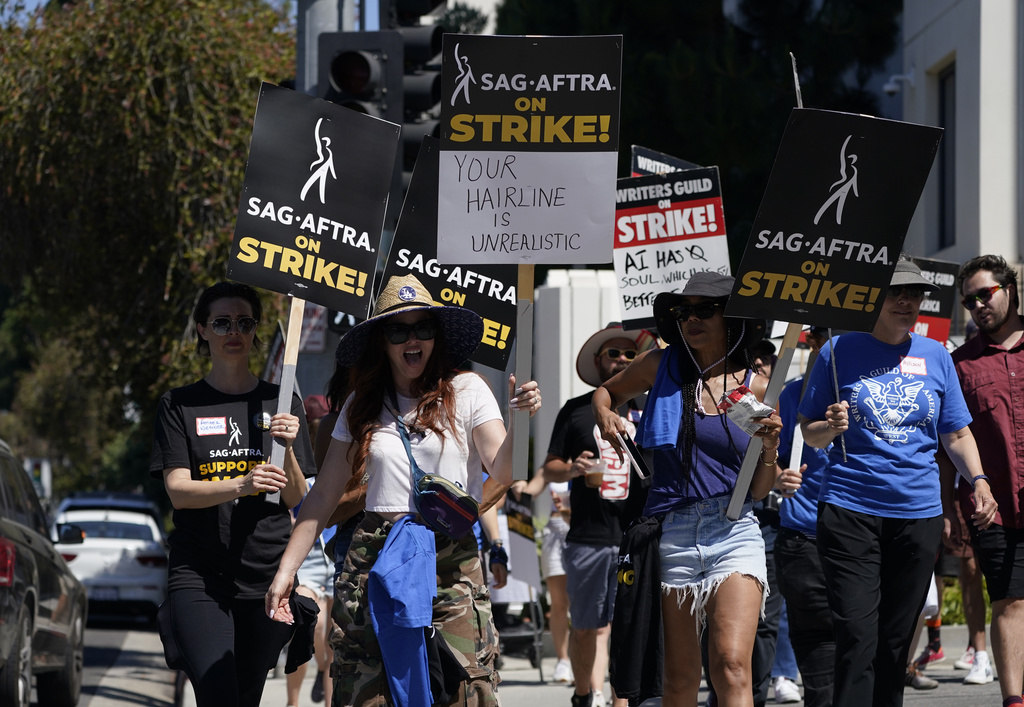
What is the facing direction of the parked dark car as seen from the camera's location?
facing away from the viewer

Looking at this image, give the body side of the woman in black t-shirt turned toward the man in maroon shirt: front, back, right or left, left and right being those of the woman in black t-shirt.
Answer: left

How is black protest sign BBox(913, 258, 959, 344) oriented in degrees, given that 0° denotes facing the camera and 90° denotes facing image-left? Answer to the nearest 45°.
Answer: approximately 0°

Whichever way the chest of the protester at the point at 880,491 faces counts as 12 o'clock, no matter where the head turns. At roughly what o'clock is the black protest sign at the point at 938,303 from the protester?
The black protest sign is roughly at 6 o'clock from the protester.

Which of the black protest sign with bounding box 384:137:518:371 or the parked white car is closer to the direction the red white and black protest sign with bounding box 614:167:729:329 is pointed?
the black protest sign

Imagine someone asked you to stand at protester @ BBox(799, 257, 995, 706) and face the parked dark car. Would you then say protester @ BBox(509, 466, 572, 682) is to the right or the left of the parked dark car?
right

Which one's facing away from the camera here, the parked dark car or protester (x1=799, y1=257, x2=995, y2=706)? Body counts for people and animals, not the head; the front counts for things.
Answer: the parked dark car

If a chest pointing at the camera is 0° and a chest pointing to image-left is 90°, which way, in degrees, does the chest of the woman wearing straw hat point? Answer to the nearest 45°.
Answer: approximately 0°
